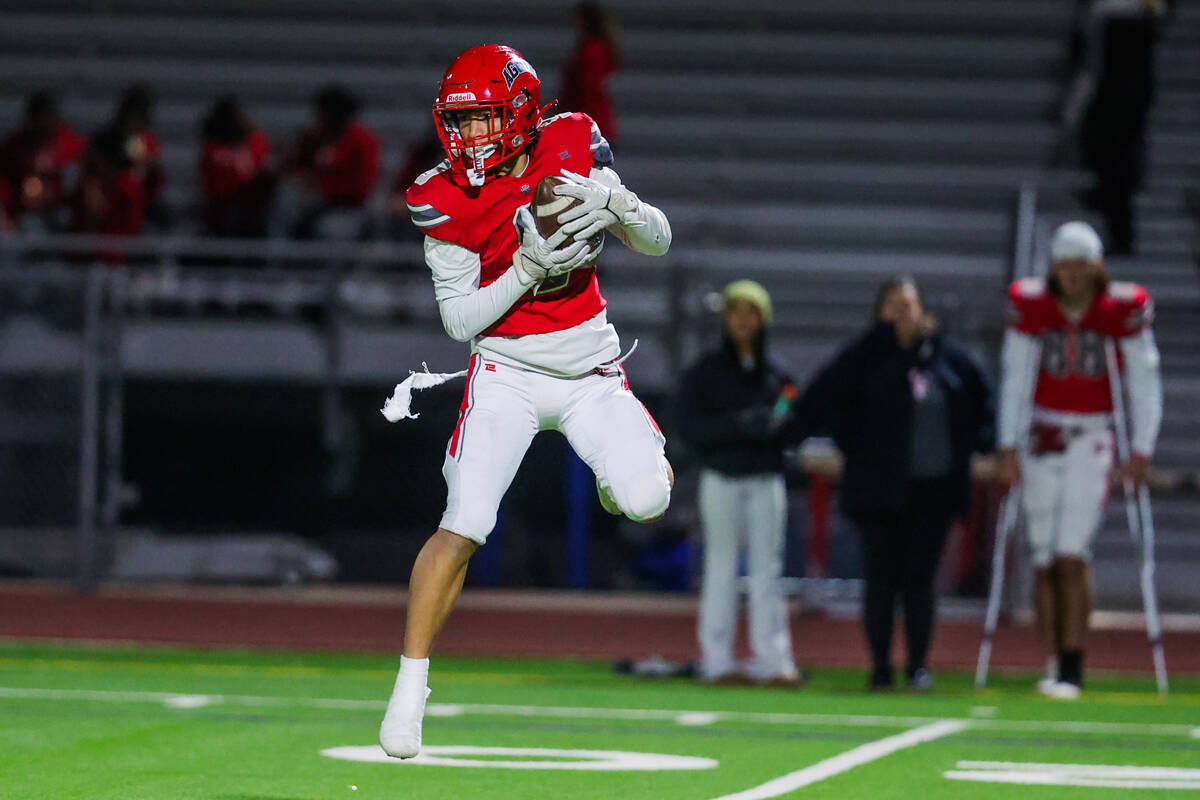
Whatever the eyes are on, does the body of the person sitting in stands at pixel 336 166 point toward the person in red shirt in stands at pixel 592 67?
no

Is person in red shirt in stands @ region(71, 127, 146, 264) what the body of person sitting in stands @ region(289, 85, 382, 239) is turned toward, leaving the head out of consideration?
no

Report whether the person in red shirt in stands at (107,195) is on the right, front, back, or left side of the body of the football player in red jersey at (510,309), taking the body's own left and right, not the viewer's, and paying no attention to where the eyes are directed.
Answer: back

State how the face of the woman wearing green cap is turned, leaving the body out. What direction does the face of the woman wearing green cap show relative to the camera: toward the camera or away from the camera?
toward the camera

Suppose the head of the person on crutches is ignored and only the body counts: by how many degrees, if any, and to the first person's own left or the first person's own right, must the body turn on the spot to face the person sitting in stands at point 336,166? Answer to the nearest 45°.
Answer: approximately 135° to the first person's own right

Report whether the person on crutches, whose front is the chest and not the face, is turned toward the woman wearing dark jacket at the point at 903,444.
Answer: no

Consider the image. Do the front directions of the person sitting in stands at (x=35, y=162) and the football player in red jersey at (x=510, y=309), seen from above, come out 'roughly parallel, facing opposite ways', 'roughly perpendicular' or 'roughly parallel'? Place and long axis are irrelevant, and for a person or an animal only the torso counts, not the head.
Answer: roughly parallel

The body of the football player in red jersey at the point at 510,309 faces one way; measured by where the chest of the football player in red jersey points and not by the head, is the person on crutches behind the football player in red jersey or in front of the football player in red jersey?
behind

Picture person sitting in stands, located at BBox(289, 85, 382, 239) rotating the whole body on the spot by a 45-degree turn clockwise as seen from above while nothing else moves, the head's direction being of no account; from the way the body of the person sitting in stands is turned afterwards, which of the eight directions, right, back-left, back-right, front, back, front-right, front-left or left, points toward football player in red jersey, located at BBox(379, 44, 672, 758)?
front-left

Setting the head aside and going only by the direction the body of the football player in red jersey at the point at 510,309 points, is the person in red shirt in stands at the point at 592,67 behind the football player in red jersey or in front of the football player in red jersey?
behind

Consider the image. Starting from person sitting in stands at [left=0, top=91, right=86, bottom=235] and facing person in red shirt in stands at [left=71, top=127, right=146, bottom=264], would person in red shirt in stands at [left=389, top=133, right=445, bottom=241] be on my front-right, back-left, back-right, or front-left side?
front-left

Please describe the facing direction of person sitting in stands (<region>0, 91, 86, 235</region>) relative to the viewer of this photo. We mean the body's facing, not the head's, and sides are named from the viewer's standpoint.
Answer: facing the viewer

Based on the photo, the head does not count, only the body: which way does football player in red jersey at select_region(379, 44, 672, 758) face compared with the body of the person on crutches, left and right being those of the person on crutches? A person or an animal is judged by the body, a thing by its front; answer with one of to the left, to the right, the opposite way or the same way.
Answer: the same way

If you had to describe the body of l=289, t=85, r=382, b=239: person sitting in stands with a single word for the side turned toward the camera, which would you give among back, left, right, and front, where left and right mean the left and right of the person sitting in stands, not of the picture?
front

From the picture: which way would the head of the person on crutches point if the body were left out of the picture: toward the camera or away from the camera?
toward the camera
